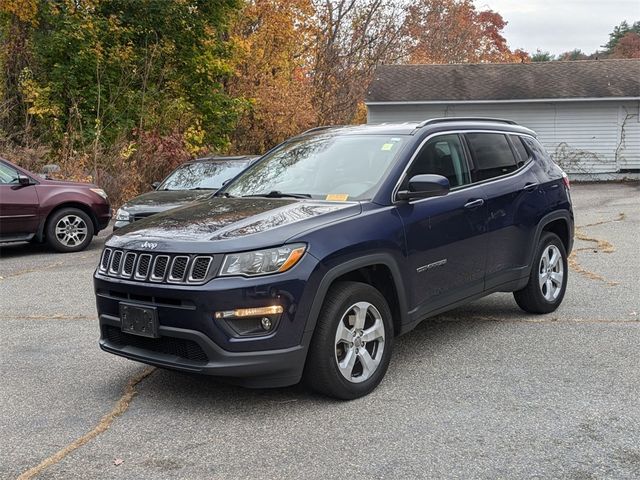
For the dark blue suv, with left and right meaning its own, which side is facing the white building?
back

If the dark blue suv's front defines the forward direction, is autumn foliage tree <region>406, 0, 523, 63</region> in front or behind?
behind

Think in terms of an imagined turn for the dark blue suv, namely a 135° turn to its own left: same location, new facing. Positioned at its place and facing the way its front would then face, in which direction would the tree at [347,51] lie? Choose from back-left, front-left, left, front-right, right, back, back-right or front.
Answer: left

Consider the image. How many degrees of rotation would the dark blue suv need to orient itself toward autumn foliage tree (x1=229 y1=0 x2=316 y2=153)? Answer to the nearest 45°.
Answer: approximately 135° to its right

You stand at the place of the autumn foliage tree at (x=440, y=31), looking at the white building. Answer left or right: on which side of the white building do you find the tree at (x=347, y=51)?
right

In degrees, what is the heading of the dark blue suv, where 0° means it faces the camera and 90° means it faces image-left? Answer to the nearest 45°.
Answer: approximately 45°
